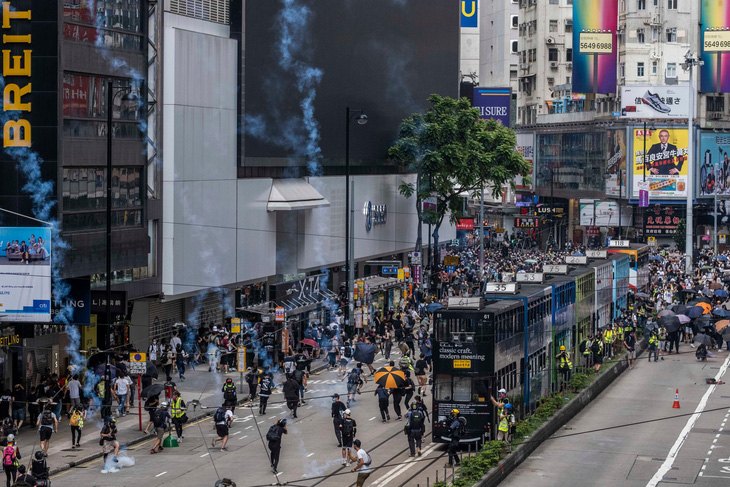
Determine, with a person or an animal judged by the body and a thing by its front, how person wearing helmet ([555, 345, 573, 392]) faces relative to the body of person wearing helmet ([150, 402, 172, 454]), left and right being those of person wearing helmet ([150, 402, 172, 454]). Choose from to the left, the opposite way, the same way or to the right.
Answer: the opposite way

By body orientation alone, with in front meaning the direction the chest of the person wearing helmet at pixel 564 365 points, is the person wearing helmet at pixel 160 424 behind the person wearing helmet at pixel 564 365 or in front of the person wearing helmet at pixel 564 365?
in front

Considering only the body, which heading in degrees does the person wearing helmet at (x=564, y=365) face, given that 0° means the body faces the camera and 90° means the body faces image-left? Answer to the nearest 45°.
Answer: approximately 45°

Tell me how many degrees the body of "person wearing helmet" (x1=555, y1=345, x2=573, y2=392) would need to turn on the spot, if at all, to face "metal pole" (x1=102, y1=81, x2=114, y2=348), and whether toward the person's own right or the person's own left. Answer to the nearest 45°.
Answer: approximately 90° to the person's own right

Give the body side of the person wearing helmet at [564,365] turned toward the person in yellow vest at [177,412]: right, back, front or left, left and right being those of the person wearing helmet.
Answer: front

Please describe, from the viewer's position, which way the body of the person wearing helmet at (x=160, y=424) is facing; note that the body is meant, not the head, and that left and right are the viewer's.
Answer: facing away from the viewer and to the right of the viewer

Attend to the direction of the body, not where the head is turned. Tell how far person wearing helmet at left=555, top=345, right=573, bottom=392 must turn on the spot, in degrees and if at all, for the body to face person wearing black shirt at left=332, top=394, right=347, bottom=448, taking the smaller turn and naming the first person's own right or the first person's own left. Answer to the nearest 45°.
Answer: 0° — they already face them

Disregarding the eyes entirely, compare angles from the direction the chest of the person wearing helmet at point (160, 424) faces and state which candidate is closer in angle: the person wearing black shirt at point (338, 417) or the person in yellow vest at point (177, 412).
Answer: the person in yellow vest

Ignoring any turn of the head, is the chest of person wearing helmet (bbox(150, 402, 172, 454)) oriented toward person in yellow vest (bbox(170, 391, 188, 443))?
yes

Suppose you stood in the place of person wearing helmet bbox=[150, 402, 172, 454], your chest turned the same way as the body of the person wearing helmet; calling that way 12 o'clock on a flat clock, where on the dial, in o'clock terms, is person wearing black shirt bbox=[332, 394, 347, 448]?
The person wearing black shirt is roughly at 2 o'clock from the person wearing helmet.
